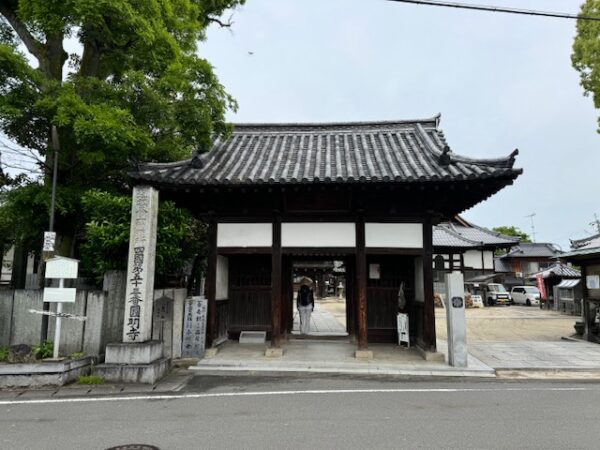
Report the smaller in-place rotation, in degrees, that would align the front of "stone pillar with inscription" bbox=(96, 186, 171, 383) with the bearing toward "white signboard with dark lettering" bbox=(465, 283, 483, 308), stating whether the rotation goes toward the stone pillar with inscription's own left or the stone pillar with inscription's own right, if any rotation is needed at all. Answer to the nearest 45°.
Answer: approximately 135° to the stone pillar with inscription's own left

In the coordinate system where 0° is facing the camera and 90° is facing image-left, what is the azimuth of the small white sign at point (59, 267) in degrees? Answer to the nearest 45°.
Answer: approximately 0°

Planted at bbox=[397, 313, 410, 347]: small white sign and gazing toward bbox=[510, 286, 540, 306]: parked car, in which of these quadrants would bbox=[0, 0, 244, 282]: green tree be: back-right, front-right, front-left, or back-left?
back-left

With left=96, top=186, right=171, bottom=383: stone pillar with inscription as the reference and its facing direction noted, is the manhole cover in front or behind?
in front

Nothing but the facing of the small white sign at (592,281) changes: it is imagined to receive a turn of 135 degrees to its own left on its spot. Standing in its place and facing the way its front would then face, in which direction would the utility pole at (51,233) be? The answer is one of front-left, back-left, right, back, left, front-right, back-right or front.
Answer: back

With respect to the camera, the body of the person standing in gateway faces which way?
away from the camera

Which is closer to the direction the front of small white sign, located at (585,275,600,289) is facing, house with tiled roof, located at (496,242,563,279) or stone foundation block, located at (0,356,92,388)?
the stone foundation block

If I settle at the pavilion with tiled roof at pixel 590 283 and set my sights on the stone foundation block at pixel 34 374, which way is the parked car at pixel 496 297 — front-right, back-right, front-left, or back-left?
back-right

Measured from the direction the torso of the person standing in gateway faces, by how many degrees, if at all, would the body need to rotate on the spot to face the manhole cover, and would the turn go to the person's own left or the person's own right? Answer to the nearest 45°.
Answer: approximately 180°

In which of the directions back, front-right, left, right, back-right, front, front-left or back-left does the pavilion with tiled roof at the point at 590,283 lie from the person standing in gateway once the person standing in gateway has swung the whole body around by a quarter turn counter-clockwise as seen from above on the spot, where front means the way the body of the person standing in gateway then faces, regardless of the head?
back

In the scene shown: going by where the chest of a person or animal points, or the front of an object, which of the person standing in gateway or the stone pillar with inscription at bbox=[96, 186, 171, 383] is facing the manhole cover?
the stone pillar with inscription

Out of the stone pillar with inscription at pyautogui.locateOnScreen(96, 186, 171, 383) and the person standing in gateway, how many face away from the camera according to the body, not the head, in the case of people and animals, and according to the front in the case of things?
1

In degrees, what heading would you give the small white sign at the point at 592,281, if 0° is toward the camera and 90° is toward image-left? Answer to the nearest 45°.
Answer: approximately 0°
